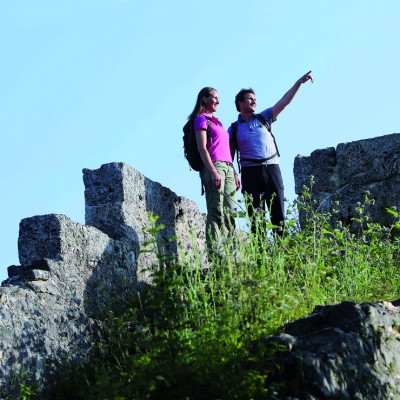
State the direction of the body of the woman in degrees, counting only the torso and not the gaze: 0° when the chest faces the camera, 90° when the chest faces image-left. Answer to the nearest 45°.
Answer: approximately 315°

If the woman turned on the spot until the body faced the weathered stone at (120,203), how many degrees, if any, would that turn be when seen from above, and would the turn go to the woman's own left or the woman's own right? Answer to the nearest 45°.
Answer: approximately 135° to the woman's own right

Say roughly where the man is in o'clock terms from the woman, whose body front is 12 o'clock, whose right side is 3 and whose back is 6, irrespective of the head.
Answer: The man is roughly at 9 o'clock from the woman.

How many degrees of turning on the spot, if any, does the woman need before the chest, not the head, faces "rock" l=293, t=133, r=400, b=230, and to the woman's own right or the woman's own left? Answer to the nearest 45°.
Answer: approximately 90° to the woman's own left

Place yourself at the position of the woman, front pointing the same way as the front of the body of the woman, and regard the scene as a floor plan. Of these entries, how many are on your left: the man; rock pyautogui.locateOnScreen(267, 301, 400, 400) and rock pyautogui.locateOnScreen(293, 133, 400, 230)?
2

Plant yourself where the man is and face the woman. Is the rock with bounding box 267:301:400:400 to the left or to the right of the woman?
left

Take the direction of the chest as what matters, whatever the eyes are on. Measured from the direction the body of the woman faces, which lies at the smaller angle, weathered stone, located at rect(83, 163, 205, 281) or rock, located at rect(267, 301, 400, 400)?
the rock

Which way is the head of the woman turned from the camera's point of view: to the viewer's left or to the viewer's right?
to the viewer's right

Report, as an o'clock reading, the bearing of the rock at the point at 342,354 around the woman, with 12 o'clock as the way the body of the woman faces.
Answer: The rock is roughly at 1 o'clock from the woman.

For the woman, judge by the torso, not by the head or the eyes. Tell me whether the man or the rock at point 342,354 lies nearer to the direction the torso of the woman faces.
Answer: the rock
